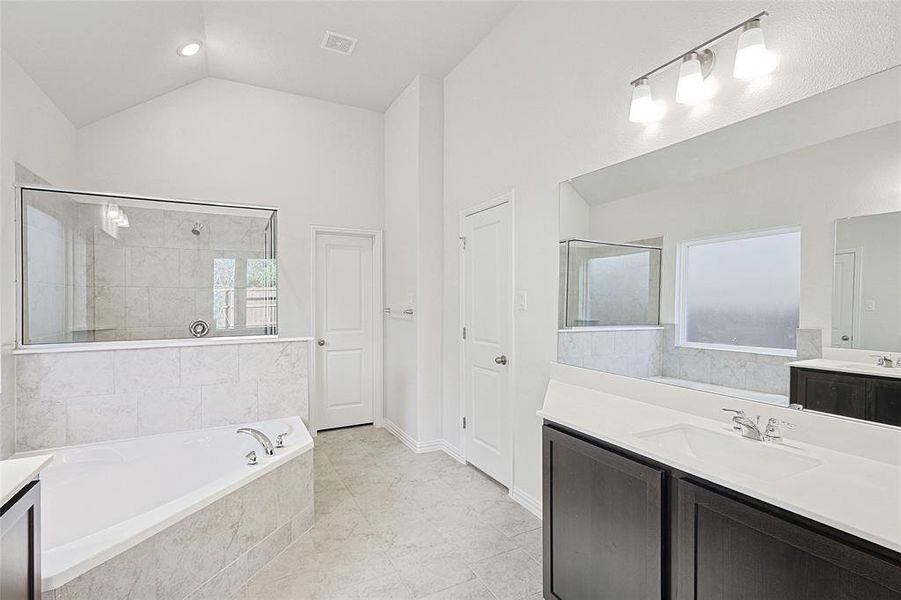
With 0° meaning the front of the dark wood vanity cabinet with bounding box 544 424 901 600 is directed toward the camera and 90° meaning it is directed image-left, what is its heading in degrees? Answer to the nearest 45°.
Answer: approximately 45°

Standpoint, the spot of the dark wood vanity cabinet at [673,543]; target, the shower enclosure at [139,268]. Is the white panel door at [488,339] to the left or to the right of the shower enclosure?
right

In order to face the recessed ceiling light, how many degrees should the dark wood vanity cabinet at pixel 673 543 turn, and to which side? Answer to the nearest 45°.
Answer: approximately 45° to its right
